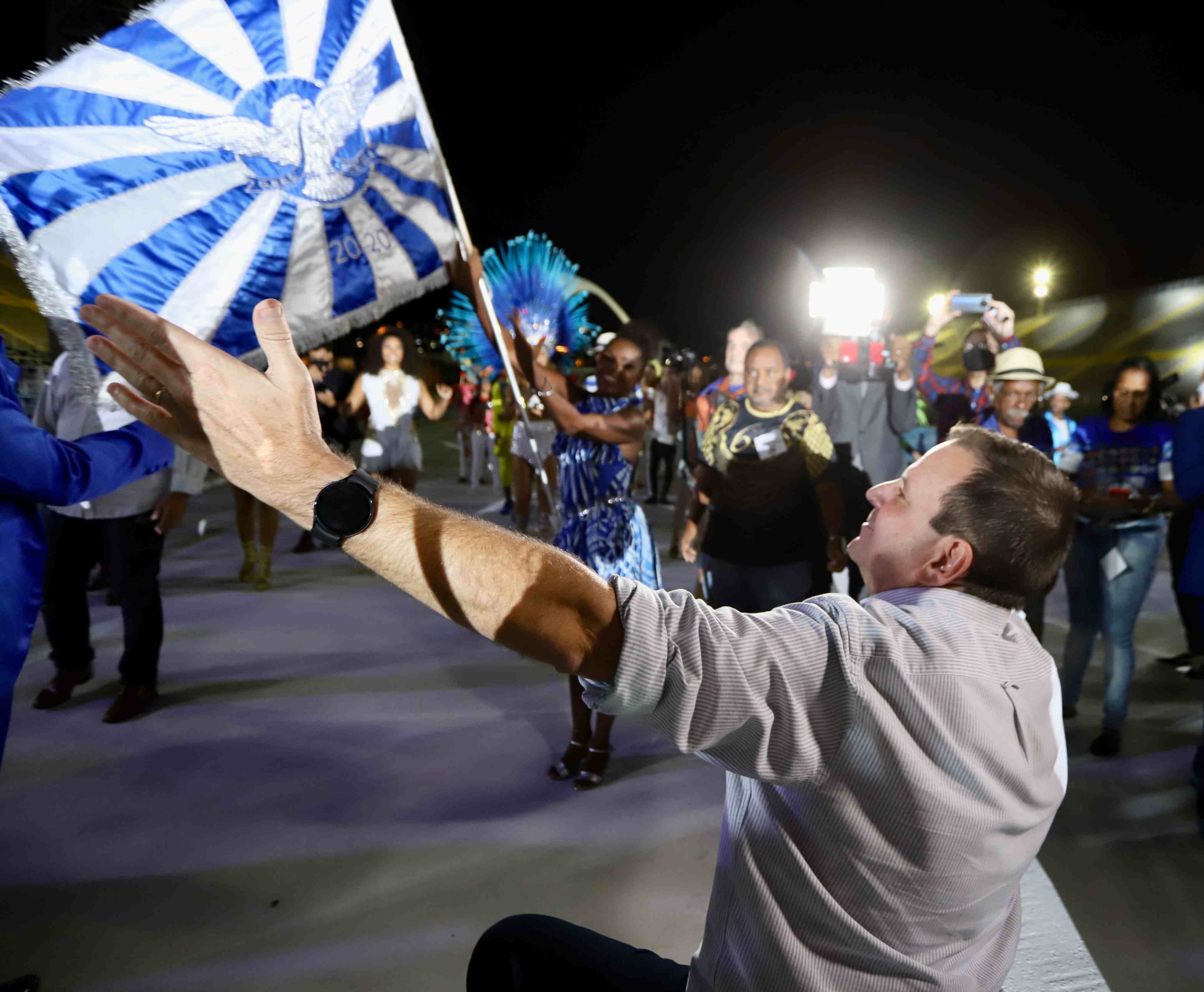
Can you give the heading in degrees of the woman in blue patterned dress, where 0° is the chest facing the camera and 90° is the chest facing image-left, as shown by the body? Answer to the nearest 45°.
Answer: approximately 45°

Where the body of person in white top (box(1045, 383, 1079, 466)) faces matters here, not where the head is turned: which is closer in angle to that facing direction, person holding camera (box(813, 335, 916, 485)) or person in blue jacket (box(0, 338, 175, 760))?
the person in blue jacket

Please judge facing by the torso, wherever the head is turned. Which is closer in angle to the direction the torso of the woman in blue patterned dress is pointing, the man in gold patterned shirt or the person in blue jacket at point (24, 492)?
the person in blue jacket

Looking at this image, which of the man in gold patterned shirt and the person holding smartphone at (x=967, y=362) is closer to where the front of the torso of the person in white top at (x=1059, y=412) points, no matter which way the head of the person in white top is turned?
the man in gold patterned shirt

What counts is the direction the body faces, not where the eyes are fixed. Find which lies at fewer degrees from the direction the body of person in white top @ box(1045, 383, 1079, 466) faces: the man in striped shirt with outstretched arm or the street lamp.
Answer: the man in striped shirt with outstretched arm

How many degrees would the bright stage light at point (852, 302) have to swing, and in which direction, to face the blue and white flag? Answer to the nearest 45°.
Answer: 0° — it already faces it

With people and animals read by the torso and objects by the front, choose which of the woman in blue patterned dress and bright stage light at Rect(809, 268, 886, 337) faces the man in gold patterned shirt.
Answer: the bright stage light
